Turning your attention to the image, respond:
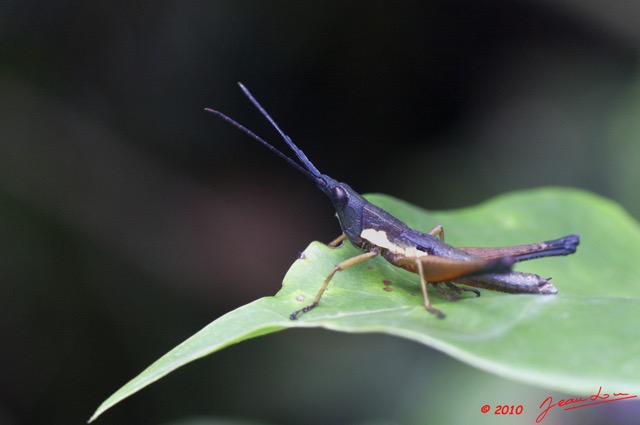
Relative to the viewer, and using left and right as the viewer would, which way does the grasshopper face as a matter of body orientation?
facing to the left of the viewer
